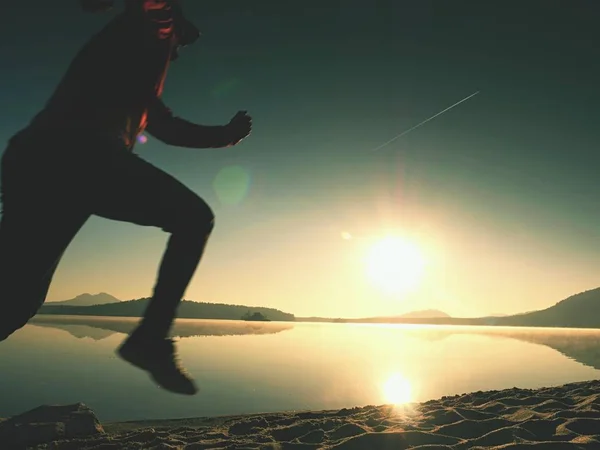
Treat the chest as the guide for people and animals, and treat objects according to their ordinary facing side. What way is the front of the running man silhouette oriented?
to the viewer's right
